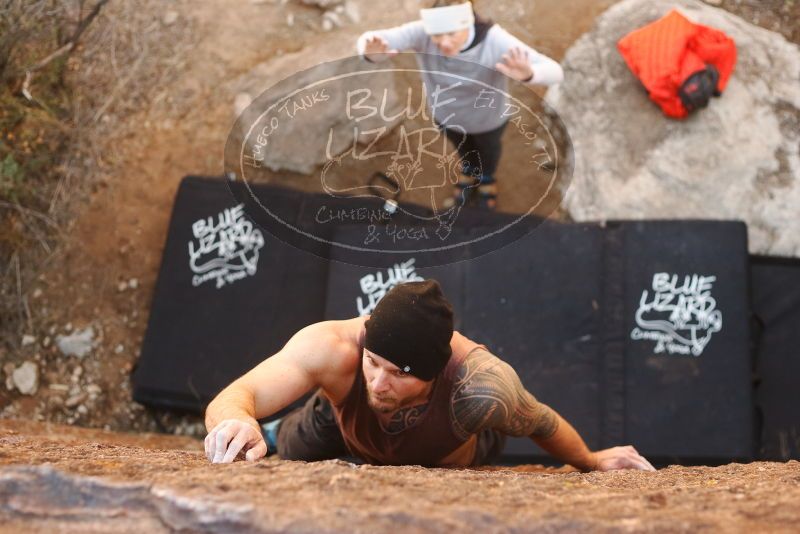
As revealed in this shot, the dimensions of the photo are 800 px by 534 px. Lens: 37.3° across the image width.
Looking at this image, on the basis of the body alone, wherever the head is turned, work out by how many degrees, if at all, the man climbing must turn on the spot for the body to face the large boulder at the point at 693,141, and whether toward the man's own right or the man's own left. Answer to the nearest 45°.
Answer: approximately 135° to the man's own left

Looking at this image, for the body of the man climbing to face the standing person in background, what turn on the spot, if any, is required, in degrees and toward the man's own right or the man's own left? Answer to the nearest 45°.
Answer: approximately 180°

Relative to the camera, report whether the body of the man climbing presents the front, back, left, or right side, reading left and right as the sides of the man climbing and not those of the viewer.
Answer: front

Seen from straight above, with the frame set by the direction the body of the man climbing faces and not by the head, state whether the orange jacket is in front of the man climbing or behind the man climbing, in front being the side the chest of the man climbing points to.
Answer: behind

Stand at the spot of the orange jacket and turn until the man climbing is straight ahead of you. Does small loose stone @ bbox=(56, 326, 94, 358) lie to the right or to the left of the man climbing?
right
